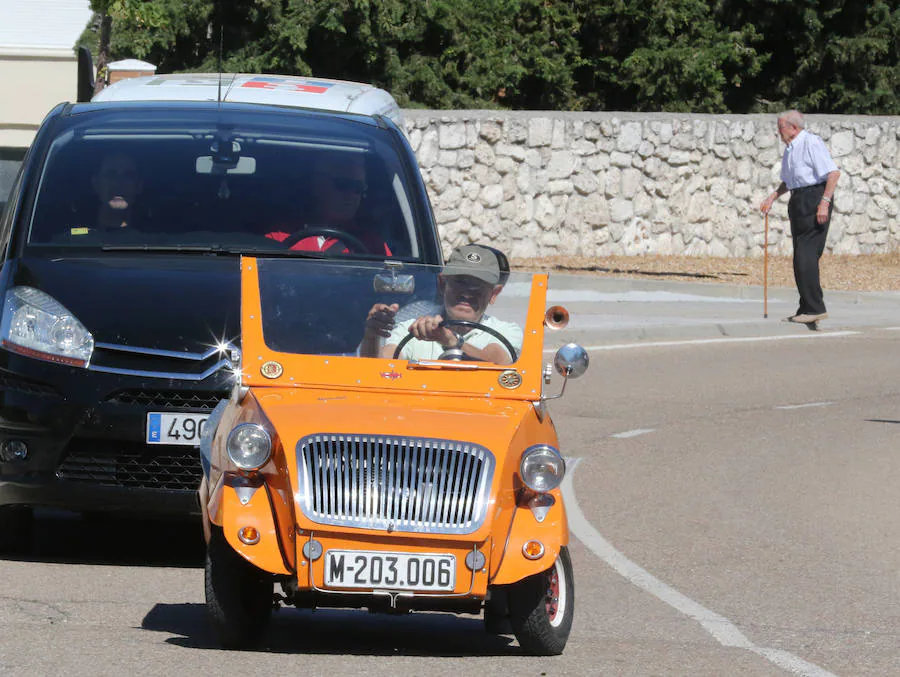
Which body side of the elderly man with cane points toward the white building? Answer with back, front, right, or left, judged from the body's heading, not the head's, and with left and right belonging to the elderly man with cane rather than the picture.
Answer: front

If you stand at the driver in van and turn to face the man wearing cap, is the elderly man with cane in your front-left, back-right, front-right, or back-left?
back-left

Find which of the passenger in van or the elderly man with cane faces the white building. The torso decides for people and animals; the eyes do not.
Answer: the elderly man with cane

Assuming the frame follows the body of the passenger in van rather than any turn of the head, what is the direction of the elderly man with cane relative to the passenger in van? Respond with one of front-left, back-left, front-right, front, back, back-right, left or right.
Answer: back-left

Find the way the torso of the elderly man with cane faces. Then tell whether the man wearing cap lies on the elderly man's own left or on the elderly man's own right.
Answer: on the elderly man's own left

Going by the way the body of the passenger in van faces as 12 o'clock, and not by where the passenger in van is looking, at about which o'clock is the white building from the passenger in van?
The white building is roughly at 6 o'clock from the passenger in van.

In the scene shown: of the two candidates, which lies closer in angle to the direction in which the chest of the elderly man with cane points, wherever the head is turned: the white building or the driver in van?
the white building

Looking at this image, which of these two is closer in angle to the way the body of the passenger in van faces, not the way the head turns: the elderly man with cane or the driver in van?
the driver in van

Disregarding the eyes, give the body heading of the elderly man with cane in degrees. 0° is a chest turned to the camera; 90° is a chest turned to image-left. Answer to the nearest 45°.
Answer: approximately 90°

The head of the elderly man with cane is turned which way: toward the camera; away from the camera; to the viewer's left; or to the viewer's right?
to the viewer's left

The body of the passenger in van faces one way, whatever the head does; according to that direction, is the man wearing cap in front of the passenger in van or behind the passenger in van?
in front

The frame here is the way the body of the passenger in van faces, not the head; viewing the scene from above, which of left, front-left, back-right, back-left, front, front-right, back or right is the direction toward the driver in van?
left

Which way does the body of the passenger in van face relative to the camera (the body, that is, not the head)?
toward the camera

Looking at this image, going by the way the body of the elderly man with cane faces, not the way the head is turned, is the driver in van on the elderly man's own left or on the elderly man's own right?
on the elderly man's own left

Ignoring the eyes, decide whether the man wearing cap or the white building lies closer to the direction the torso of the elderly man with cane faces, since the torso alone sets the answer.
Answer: the white building

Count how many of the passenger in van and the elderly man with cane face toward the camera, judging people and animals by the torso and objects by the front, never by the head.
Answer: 1
